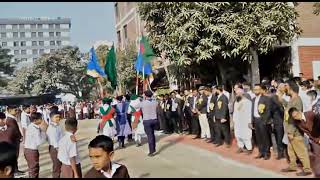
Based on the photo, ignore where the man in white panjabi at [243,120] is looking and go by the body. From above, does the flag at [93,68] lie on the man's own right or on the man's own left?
on the man's own right

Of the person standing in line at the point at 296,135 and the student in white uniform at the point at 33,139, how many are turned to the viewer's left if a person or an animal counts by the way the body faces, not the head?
1

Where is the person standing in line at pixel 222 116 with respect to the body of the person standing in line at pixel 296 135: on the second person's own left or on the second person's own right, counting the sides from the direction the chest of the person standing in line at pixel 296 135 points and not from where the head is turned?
on the second person's own right

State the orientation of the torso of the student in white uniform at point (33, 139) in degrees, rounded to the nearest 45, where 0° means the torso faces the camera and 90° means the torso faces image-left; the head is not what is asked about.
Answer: approximately 270°
